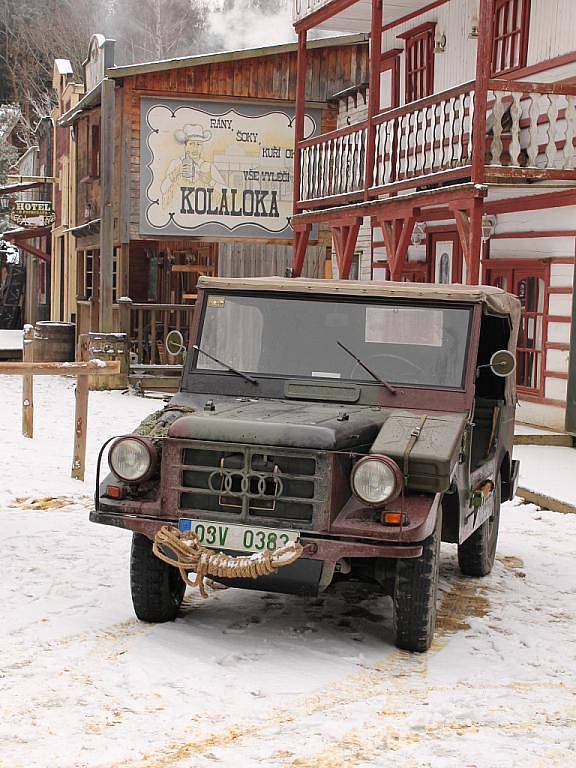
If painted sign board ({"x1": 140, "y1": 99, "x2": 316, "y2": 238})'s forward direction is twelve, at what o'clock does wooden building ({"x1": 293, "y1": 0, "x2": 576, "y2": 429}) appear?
The wooden building is roughly at 11 o'clock from the painted sign board.

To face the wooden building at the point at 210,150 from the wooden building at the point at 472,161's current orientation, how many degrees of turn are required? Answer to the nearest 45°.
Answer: approximately 90° to its right

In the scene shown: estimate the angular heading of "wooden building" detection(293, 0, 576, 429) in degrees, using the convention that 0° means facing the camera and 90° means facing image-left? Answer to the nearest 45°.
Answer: approximately 45°

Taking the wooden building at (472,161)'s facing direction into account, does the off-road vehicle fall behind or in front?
in front

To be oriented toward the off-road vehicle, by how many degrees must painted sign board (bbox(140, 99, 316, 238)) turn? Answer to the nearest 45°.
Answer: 0° — it already faces it

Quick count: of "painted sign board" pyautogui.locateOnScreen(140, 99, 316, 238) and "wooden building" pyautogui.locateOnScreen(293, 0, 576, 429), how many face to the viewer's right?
0

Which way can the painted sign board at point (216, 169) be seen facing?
toward the camera

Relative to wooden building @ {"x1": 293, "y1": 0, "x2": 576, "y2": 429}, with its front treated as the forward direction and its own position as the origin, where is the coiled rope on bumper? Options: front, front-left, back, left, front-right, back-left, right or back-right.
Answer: front-left

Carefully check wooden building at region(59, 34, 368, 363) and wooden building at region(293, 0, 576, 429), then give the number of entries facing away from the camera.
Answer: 0

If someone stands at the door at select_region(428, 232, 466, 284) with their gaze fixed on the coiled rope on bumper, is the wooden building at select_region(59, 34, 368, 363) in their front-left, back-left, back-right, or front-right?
back-right

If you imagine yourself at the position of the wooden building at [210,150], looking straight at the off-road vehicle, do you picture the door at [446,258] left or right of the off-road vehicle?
left

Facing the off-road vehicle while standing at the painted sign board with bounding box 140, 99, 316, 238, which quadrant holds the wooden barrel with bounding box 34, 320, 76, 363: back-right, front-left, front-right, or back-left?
back-right

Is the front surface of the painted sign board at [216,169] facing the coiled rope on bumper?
yes

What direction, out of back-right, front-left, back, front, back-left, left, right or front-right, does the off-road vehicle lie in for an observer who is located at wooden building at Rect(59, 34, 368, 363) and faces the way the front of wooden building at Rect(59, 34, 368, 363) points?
left
